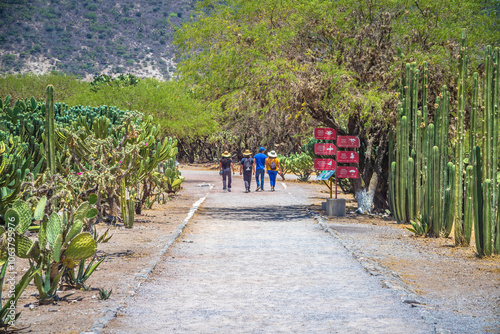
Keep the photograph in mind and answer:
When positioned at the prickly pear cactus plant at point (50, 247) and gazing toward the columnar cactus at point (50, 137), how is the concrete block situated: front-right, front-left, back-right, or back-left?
front-right

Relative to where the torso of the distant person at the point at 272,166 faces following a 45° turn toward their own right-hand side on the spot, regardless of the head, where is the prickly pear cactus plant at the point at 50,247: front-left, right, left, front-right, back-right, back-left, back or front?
back-right

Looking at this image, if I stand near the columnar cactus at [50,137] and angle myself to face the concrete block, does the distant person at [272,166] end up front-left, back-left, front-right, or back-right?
front-left

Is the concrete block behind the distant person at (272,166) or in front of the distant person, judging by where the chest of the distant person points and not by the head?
behind

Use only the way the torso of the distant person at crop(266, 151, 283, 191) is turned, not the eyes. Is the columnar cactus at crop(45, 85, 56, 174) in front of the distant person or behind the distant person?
behind

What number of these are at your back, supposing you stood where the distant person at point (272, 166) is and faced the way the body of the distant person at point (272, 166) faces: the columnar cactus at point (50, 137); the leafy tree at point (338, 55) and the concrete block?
3

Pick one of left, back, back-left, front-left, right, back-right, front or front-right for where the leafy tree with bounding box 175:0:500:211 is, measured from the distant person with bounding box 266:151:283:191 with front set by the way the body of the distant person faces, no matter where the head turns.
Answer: back

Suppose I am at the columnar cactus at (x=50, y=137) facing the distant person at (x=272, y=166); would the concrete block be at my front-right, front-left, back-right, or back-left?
front-right

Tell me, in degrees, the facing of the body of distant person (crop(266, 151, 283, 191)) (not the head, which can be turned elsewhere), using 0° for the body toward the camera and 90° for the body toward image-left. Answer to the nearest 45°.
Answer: approximately 180°
